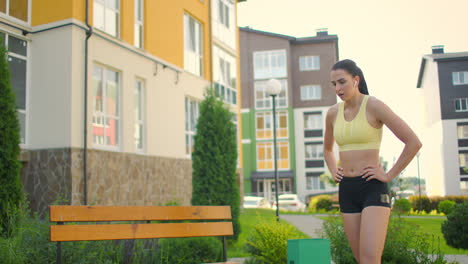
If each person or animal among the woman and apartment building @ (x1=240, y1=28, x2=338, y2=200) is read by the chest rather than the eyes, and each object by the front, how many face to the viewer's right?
0

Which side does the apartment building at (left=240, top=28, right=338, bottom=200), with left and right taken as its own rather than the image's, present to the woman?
front

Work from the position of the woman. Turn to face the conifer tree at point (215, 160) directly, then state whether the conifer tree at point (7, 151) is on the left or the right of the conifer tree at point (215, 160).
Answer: left

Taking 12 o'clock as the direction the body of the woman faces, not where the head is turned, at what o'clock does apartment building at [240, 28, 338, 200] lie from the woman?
The apartment building is roughly at 4 o'clock from the woman.

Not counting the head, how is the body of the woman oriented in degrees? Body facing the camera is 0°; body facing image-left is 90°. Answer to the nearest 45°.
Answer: approximately 45°

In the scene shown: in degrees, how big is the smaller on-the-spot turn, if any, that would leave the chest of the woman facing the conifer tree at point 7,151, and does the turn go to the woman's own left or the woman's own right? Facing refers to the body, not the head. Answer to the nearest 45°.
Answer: approximately 90° to the woman's own right

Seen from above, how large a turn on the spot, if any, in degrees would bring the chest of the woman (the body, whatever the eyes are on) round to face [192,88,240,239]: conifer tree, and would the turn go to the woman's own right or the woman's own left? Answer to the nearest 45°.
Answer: approximately 90° to the woman's own right

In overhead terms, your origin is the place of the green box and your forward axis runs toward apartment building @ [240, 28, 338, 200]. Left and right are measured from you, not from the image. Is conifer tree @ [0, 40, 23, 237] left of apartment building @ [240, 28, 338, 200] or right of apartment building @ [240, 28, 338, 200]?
left

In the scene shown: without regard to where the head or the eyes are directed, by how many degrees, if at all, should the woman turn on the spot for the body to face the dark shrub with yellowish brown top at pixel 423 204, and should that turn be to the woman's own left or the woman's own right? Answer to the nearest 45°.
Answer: approximately 135° to the woman's own right
